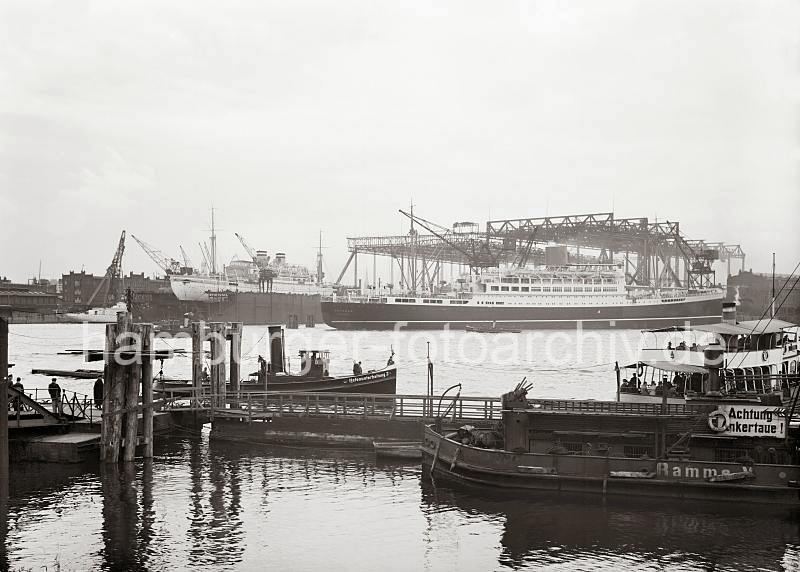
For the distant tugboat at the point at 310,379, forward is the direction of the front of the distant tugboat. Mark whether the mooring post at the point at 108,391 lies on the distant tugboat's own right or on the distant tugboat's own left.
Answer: on the distant tugboat's own right

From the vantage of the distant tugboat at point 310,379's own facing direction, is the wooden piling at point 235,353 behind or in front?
behind

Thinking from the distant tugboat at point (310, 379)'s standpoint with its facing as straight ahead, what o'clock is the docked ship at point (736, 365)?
The docked ship is roughly at 1 o'clock from the distant tugboat.

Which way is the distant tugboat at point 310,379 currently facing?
to the viewer's right

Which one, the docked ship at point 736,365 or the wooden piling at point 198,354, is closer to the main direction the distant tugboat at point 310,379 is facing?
the docked ship

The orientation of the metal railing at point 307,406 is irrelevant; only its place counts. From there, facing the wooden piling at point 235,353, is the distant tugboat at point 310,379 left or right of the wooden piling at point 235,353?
right

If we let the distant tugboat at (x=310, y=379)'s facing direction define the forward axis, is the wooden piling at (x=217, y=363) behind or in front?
behind

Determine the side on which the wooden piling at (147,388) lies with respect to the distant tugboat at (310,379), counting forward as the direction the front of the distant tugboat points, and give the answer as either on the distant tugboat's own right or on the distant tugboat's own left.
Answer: on the distant tugboat's own right

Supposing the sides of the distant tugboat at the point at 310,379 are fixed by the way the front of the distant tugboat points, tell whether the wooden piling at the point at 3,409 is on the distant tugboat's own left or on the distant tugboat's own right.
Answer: on the distant tugboat's own right

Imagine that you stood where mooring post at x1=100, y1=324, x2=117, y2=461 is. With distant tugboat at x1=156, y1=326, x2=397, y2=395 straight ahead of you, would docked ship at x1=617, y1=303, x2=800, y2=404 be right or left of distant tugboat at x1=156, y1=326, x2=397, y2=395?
right

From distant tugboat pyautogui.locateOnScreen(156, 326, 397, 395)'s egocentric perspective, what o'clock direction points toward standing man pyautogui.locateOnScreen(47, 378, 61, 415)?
The standing man is roughly at 5 o'clock from the distant tugboat.
